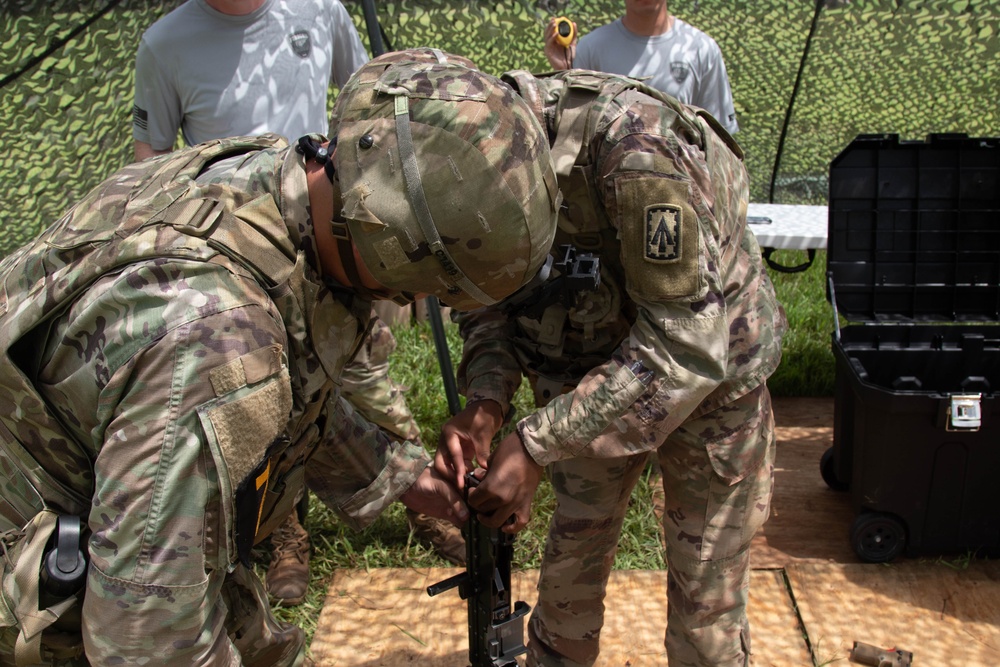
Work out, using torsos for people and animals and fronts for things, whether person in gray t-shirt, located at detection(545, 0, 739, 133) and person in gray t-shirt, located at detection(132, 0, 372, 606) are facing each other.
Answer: no

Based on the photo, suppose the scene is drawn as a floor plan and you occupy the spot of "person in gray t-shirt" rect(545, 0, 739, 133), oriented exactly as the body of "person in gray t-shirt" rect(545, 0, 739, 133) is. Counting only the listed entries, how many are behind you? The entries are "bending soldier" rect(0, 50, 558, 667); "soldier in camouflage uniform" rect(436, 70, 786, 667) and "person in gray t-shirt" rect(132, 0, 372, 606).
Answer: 0

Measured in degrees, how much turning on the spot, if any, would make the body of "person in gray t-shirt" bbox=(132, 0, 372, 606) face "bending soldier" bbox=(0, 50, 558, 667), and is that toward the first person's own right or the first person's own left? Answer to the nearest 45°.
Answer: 0° — they already face them

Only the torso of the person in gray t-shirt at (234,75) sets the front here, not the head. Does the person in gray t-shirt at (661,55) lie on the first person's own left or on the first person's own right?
on the first person's own left

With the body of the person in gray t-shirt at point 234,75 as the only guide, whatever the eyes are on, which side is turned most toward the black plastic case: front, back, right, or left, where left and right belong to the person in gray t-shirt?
left

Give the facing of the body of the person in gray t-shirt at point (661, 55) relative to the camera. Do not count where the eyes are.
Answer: toward the camera

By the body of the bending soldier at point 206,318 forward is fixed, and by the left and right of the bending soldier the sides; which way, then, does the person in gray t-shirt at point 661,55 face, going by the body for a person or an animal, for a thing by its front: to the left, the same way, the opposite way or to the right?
to the right

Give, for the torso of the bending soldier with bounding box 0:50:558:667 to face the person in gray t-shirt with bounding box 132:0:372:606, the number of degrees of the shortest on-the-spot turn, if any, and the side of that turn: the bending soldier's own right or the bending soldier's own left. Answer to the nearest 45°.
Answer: approximately 90° to the bending soldier's own left

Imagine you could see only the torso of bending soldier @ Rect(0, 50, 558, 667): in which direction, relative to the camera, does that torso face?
to the viewer's right

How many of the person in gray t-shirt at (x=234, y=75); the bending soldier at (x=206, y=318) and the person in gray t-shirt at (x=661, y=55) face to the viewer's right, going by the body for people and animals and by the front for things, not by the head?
1

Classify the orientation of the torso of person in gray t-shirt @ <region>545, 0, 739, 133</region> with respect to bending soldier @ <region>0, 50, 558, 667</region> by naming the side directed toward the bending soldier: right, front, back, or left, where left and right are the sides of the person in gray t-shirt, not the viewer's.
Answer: front

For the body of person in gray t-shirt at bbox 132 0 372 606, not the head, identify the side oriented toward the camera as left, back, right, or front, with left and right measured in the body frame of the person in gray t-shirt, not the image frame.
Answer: front

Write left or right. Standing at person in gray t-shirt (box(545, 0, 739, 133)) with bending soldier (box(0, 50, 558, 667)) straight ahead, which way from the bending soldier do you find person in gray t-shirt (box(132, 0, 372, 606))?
right

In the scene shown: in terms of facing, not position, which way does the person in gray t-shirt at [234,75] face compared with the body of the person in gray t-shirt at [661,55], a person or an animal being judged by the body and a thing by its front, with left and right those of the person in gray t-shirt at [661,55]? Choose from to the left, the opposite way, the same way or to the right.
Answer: the same way

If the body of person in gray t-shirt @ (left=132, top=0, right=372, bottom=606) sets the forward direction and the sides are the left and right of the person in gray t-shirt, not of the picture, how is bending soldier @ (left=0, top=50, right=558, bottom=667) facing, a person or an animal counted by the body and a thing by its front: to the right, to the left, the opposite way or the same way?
to the left

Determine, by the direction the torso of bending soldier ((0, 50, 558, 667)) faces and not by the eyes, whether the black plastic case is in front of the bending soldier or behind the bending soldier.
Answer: in front
